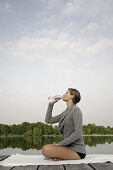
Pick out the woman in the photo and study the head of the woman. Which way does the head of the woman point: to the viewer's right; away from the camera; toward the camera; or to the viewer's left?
to the viewer's left

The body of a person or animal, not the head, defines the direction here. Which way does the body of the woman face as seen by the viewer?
to the viewer's left
